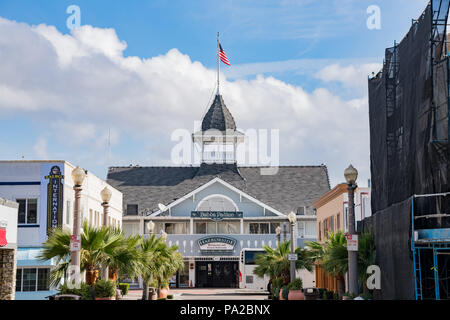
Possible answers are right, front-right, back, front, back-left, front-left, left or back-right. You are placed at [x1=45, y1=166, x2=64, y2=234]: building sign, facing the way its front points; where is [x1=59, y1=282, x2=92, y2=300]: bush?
front

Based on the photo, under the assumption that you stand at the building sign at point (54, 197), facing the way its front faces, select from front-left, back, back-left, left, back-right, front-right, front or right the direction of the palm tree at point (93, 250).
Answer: front

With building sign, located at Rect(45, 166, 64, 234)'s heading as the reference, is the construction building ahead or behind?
ahead

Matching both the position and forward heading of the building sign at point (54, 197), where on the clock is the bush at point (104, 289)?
The bush is roughly at 12 o'clock from the building sign.

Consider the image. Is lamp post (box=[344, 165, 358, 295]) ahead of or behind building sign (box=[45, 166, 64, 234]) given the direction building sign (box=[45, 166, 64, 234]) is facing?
ahead

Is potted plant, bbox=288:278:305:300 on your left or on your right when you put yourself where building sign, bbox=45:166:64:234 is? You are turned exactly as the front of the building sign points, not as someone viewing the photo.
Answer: on your left

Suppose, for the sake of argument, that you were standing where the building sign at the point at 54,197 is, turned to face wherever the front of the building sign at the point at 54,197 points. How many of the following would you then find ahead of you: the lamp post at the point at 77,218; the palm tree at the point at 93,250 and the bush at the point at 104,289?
3

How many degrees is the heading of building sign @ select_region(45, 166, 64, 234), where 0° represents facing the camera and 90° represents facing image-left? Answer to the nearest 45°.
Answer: approximately 0°

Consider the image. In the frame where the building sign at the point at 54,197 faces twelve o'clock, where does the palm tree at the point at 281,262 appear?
The palm tree is roughly at 9 o'clock from the building sign.
